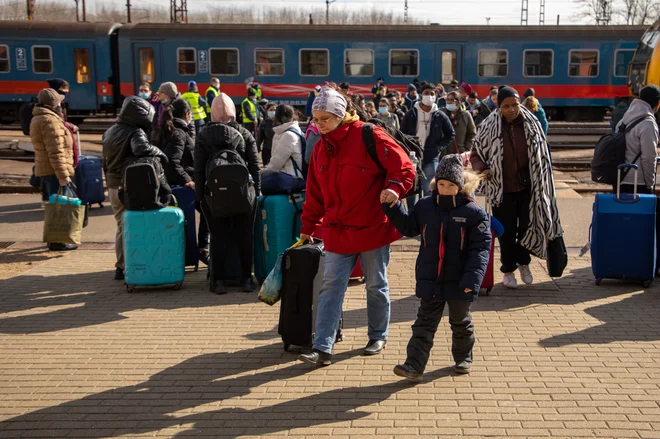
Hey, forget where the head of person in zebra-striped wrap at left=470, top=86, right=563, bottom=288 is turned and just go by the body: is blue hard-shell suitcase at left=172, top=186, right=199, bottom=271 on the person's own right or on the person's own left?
on the person's own right

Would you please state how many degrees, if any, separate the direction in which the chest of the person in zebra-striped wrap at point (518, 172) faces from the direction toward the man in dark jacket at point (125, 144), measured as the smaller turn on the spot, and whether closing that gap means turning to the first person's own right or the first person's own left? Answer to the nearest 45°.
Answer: approximately 90° to the first person's own right

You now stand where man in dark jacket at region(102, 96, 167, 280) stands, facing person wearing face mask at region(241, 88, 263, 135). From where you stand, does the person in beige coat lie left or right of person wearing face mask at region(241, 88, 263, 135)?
left

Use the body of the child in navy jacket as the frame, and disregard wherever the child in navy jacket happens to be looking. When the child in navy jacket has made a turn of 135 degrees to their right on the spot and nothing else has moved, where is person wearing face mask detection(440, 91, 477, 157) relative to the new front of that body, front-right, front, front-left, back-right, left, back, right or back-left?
front

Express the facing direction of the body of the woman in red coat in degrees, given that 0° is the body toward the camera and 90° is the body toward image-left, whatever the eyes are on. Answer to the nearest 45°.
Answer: approximately 45°

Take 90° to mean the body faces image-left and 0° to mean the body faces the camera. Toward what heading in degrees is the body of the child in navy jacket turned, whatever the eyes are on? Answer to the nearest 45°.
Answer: approximately 45°

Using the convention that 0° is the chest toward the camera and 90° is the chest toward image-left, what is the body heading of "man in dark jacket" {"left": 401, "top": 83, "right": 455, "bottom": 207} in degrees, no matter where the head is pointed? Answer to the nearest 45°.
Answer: approximately 0°

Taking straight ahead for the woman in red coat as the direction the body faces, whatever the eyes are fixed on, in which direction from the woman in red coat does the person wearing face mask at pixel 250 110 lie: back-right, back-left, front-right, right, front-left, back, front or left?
back-right

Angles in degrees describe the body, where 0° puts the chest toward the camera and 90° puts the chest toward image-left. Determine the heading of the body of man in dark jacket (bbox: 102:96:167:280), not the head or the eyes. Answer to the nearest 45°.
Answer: approximately 225°
